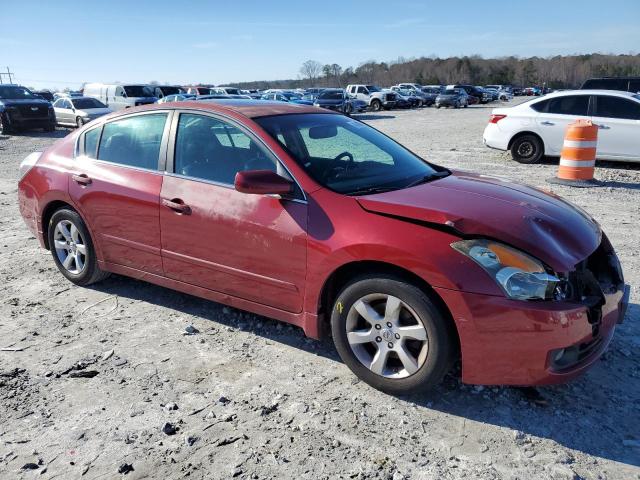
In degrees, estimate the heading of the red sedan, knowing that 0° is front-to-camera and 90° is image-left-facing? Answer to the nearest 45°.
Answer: approximately 315°

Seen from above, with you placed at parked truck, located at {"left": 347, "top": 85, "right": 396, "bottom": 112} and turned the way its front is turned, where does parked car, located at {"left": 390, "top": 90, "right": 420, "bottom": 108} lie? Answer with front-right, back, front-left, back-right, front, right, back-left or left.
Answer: left

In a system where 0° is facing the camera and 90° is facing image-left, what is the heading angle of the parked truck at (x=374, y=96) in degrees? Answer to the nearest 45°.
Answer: approximately 315°

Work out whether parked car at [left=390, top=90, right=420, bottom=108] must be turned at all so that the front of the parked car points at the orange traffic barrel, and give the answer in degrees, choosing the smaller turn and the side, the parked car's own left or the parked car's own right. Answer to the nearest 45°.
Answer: approximately 45° to the parked car's own right

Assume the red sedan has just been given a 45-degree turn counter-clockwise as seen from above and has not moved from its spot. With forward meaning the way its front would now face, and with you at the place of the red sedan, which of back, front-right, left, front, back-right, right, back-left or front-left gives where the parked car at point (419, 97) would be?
left

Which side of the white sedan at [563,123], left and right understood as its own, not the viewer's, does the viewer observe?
right

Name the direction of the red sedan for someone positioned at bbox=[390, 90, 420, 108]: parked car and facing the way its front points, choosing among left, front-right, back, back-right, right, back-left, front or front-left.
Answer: front-right

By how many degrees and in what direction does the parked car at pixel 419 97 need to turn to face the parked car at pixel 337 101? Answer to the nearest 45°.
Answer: approximately 45° to its right

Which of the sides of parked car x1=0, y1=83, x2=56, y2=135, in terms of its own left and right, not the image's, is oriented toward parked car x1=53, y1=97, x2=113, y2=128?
left
